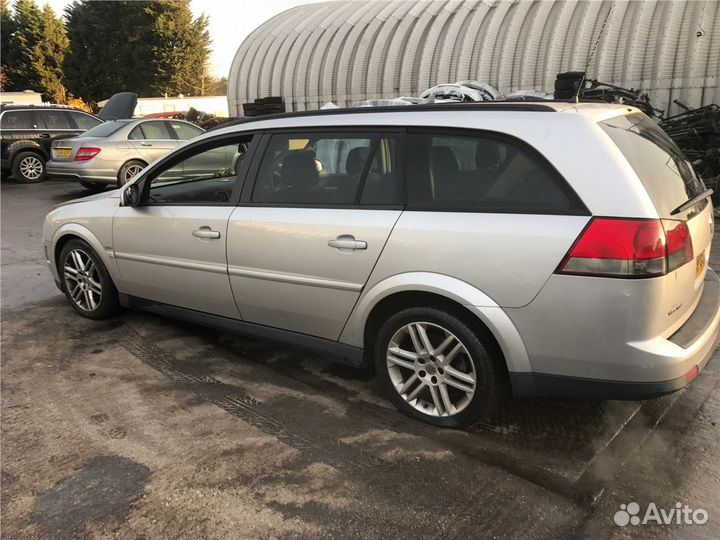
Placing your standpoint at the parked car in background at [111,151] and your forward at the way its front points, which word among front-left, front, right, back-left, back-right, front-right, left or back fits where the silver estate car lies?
back-right

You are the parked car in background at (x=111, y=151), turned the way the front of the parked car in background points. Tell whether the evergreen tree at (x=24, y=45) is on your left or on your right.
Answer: on your left

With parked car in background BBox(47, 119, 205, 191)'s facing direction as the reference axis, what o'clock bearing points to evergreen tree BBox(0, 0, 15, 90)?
The evergreen tree is roughly at 10 o'clock from the parked car in background.

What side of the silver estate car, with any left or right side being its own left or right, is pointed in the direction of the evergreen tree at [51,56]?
front

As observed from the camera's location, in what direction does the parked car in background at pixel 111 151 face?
facing away from the viewer and to the right of the viewer

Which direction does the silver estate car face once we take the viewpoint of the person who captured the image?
facing away from the viewer and to the left of the viewer

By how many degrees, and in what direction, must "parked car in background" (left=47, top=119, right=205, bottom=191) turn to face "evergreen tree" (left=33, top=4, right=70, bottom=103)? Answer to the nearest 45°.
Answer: approximately 45° to its left

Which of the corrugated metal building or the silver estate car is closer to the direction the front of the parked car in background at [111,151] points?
the corrugated metal building

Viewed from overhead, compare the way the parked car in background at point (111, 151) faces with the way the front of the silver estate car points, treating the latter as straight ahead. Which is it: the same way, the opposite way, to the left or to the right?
to the right
